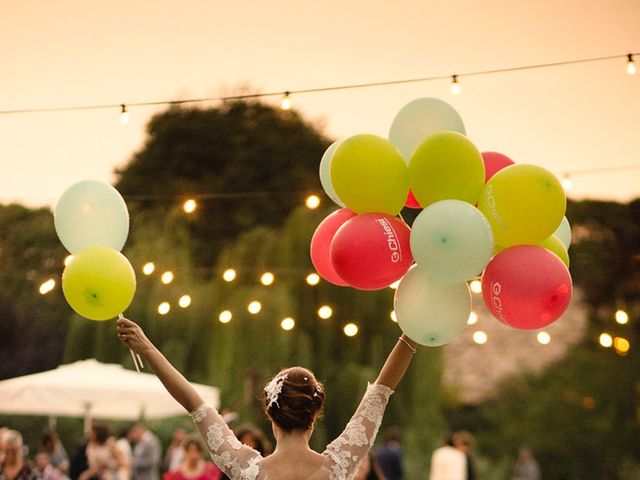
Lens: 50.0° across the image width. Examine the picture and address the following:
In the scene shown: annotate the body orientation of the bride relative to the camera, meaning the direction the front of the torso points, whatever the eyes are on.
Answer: away from the camera

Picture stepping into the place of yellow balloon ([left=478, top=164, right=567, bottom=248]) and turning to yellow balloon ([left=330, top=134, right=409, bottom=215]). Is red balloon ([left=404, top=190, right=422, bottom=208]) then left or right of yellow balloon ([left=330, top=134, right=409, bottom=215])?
right

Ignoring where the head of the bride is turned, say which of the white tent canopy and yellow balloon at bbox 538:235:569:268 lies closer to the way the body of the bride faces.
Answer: the white tent canopy

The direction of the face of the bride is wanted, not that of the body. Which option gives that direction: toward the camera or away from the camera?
away from the camera
